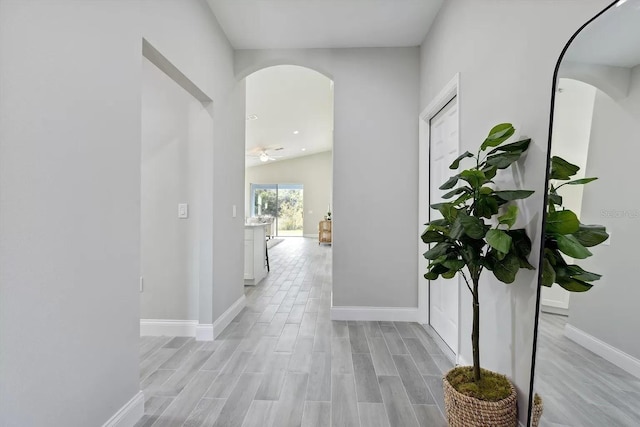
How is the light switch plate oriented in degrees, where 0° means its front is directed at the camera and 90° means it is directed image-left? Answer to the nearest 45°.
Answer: approximately 0°

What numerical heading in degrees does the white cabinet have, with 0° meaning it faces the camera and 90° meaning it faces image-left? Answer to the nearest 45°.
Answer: approximately 0°

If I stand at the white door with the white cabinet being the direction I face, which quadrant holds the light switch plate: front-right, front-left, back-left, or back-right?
front-left

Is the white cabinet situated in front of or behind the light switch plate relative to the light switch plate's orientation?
behind

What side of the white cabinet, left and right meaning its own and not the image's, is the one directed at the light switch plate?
front
